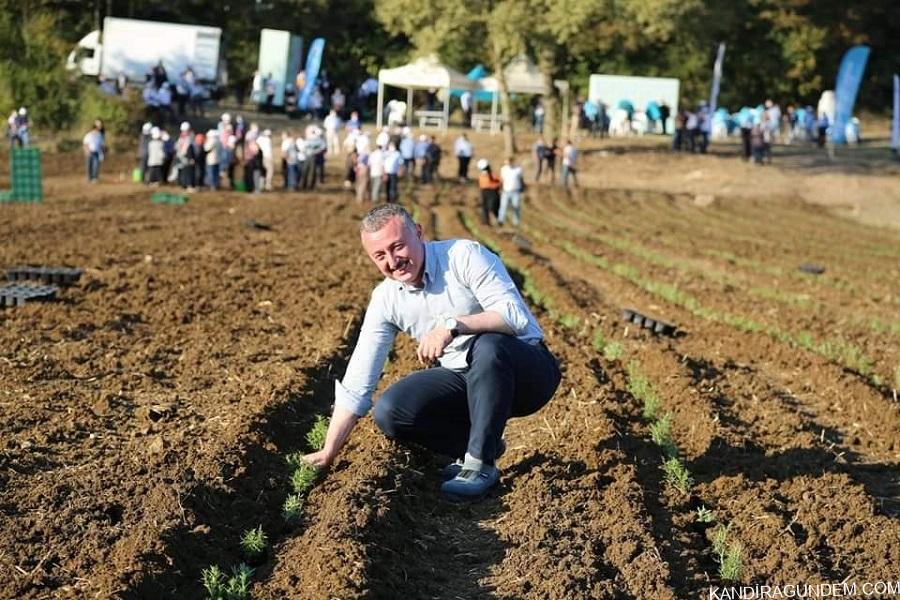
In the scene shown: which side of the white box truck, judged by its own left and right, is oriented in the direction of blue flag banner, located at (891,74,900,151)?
back

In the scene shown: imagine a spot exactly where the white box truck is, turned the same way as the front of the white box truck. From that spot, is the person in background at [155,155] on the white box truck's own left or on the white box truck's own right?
on the white box truck's own left

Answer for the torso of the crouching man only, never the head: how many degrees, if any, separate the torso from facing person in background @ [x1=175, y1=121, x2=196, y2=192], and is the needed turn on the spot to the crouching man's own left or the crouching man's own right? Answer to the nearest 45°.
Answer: approximately 135° to the crouching man's own right

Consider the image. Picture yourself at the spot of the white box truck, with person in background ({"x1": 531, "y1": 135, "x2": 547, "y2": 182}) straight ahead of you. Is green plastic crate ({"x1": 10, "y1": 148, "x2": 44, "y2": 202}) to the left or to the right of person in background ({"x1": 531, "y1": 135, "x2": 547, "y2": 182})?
right

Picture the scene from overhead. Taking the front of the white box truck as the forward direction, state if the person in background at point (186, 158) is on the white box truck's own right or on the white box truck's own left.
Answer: on the white box truck's own left

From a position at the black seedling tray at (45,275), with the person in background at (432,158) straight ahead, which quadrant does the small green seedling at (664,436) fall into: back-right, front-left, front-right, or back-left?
back-right

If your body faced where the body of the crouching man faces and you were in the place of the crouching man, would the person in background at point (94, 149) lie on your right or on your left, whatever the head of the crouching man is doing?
on your right

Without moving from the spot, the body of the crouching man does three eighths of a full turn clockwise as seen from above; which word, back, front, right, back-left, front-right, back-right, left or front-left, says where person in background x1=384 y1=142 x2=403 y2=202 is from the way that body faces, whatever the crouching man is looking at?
front

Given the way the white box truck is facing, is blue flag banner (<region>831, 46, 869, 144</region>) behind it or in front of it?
behind

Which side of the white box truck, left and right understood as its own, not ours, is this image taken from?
left

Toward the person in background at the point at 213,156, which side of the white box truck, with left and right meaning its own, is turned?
left

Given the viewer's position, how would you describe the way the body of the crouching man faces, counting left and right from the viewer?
facing the viewer and to the left of the viewer

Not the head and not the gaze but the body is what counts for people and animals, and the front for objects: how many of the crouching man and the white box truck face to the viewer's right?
0

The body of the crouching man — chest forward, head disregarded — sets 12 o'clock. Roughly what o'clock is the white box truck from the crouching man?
The white box truck is roughly at 4 o'clock from the crouching man.

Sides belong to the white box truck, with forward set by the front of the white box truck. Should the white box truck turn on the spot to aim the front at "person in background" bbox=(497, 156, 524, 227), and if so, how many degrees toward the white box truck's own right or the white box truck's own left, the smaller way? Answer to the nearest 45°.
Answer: approximately 90° to the white box truck's own left
